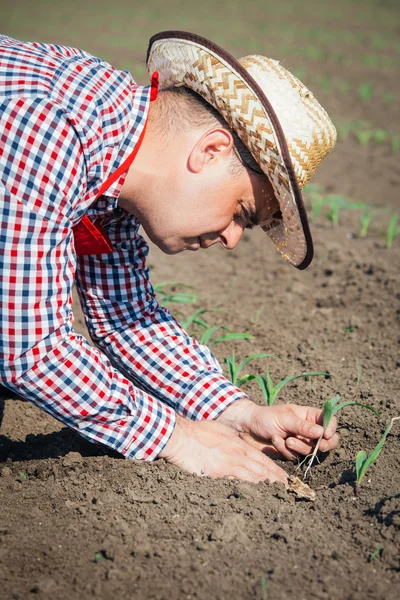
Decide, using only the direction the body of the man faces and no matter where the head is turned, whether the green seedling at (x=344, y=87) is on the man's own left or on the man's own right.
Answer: on the man's own left

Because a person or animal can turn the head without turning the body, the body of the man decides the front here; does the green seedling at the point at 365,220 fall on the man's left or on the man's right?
on the man's left

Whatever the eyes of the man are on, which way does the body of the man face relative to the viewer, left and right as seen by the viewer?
facing to the right of the viewer

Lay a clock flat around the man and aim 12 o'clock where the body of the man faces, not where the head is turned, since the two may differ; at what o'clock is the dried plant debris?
The dried plant debris is roughly at 12 o'clock from the man.

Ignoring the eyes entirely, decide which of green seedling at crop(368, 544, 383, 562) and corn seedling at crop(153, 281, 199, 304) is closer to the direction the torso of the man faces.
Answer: the green seedling

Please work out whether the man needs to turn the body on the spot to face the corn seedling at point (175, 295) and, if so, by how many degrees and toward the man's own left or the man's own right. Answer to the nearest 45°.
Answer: approximately 90° to the man's own left

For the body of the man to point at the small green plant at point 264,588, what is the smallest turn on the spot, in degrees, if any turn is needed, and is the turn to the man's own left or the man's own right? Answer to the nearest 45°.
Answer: approximately 45° to the man's own right

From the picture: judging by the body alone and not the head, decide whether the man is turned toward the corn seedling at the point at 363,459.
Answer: yes
